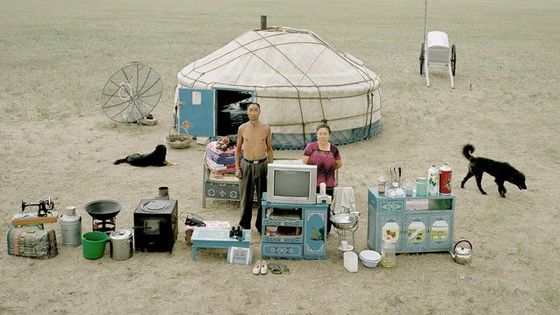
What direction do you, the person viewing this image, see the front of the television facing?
facing the viewer

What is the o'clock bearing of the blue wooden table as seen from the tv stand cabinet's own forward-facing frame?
The blue wooden table is roughly at 3 o'clock from the tv stand cabinet.

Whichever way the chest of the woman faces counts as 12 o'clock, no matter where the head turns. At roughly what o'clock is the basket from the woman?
The basket is roughly at 5 o'clock from the woman.

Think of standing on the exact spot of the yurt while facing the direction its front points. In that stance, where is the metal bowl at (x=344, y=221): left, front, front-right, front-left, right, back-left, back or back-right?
front-left

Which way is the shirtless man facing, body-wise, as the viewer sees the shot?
toward the camera

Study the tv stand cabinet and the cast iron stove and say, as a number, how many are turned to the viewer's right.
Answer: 0

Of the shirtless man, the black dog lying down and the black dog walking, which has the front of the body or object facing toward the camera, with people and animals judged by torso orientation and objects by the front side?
the shirtless man

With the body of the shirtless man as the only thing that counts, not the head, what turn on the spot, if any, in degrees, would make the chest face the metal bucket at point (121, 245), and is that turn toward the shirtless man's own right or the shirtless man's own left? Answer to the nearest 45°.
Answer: approximately 45° to the shirtless man's own right

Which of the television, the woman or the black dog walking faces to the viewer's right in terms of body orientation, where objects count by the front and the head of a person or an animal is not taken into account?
the black dog walking

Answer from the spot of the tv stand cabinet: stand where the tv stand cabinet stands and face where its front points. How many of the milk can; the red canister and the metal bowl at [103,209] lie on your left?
1

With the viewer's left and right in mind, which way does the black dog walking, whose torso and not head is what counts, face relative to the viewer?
facing to the right of the viewer

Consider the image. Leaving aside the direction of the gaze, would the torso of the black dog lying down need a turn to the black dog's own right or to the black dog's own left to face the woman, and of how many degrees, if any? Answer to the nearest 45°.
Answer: approximately 45° to the black dog's own right

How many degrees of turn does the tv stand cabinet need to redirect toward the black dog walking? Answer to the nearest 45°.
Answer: approximately 135° to its left

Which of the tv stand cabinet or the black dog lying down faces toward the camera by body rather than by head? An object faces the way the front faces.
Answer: the tv stand cabinet

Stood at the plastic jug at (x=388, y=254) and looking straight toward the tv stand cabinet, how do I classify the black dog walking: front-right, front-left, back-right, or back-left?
back-right

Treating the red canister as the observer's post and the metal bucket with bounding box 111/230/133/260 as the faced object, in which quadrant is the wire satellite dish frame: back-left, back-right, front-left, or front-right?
front-right

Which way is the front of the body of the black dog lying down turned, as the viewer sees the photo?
to the viewer's right
